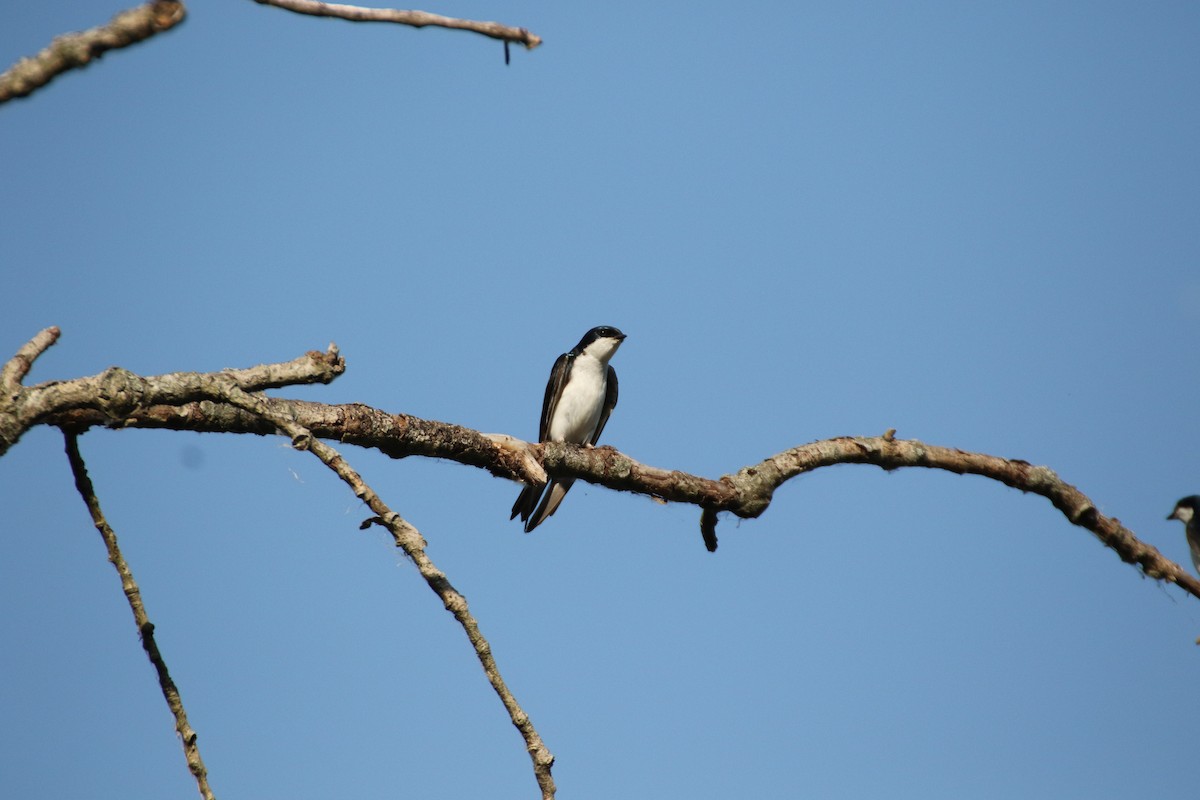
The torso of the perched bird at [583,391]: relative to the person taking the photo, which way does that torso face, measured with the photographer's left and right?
facing the viewer and to the right of the viewer

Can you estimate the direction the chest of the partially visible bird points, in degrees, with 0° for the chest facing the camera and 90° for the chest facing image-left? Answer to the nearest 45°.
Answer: approximately 90°
